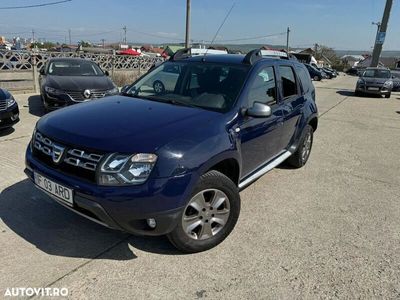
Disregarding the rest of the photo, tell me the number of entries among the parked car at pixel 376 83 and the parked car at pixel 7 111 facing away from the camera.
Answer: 0

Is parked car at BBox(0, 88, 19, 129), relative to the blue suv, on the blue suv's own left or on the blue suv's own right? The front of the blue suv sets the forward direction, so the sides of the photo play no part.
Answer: on the blue suv's own right

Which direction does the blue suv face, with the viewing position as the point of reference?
facing the viewer and to the left of the viewer

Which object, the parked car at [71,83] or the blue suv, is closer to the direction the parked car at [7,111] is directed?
the blue suv

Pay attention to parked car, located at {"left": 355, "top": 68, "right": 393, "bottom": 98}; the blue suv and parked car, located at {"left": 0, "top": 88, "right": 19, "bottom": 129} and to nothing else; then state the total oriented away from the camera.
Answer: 0

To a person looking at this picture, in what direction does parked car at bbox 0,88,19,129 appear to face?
facing the viewer and to the right of the viewer

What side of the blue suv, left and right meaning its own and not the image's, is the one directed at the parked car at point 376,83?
back

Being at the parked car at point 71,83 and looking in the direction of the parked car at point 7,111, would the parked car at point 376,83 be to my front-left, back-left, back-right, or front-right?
back-left
